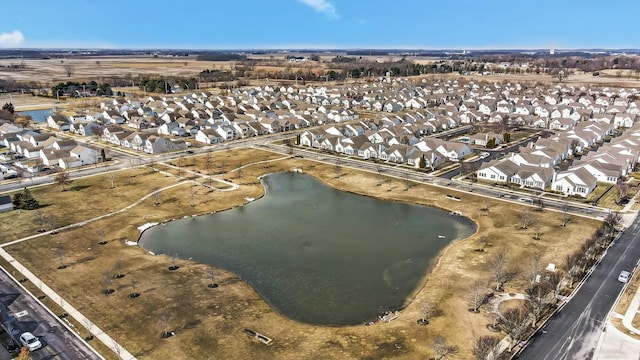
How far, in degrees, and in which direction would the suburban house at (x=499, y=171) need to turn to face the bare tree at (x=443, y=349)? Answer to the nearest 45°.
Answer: approximately 45° to its left

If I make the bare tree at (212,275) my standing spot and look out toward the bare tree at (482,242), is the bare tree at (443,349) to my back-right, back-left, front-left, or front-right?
front-right

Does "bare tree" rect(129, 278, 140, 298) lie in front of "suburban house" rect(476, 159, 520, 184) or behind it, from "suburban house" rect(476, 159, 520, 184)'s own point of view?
in front

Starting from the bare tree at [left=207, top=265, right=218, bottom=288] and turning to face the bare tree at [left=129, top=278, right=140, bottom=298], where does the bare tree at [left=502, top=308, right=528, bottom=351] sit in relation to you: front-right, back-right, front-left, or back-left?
back-left

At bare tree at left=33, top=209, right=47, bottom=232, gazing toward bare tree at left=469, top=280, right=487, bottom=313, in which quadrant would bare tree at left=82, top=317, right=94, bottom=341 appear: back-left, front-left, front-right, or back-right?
front-right

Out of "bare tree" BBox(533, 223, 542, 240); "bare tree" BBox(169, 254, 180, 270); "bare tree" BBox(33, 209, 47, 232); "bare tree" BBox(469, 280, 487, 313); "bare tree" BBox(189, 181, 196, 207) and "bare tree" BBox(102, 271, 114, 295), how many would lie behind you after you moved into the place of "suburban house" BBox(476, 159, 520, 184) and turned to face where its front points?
0

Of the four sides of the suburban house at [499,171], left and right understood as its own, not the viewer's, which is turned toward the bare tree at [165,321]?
front

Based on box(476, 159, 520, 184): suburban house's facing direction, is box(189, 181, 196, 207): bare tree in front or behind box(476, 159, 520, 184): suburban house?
in front

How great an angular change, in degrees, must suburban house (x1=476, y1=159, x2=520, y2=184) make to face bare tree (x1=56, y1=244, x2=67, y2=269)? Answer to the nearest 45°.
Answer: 0° — it already faces it

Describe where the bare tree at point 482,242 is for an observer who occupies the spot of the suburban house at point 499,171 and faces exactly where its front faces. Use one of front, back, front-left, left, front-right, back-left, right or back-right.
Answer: front-left

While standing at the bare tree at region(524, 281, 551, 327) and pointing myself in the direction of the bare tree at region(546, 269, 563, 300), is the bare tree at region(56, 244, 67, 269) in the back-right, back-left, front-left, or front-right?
back-left

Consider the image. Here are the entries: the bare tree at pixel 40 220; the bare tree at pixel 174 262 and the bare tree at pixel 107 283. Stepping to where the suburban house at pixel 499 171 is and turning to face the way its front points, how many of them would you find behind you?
0

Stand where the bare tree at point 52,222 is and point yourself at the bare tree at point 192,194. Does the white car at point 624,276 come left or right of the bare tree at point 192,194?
right

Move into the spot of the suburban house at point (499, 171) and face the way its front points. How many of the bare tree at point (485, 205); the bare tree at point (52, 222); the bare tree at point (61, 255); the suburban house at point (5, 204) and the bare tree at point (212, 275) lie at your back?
0

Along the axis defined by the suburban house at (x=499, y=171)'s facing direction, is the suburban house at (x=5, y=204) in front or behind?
in front

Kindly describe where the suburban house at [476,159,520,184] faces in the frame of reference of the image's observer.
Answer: facing the viewer and to the left of the viewer

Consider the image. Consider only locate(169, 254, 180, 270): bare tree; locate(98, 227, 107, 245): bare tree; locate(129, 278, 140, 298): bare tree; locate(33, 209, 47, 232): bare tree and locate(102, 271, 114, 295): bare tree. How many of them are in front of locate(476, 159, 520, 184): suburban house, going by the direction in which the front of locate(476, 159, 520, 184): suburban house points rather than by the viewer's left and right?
5
